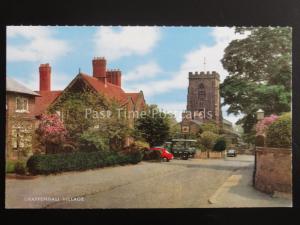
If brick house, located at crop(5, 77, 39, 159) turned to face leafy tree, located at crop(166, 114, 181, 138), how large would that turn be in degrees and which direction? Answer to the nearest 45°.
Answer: approximately 135° to its left

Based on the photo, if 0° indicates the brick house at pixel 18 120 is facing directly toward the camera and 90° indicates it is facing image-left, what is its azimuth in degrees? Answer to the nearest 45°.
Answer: approximately 315°

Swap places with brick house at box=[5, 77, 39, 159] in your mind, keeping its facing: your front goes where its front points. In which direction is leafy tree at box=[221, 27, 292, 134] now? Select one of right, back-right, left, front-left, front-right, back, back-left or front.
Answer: front-left

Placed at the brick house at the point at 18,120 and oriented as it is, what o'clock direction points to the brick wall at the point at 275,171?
The brick wall is roughly at 11 o'clock from the brick house.
